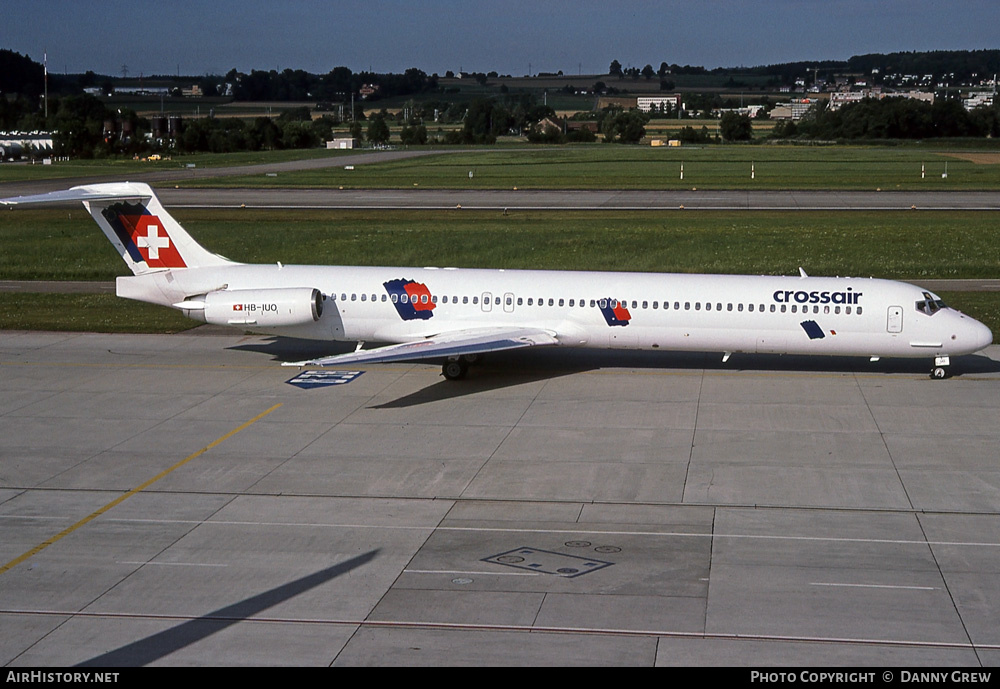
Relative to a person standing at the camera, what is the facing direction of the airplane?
facing to the right of the viewer
